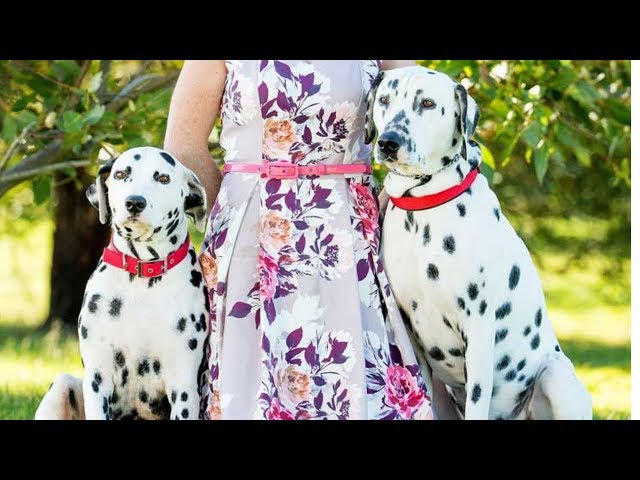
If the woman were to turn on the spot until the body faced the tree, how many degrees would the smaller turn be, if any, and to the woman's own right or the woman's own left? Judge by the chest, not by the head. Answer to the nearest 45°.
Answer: approximately 135° to the woman's own right

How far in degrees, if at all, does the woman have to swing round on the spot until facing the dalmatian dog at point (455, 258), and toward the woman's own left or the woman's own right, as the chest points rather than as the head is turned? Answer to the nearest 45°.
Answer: approximately 90° to the woman's own left

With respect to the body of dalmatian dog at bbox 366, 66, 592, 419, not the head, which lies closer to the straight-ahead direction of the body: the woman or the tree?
the woman

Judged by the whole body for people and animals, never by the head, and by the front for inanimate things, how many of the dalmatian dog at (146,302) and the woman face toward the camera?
2

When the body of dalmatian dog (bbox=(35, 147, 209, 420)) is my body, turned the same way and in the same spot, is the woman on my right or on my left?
on my left

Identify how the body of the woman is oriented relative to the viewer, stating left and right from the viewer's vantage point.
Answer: facing the viewer

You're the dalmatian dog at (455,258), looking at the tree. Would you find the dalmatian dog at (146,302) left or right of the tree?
left

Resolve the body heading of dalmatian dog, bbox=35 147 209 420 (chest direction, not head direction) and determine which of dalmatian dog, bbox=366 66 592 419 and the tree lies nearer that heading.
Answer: the dalmatian dog

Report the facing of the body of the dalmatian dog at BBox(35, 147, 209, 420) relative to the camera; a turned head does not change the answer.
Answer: toward the camera

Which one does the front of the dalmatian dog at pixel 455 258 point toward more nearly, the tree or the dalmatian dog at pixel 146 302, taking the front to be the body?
the dalmatian dog

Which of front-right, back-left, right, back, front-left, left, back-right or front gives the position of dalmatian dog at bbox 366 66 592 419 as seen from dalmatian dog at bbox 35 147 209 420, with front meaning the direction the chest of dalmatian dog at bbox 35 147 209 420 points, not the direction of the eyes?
left
